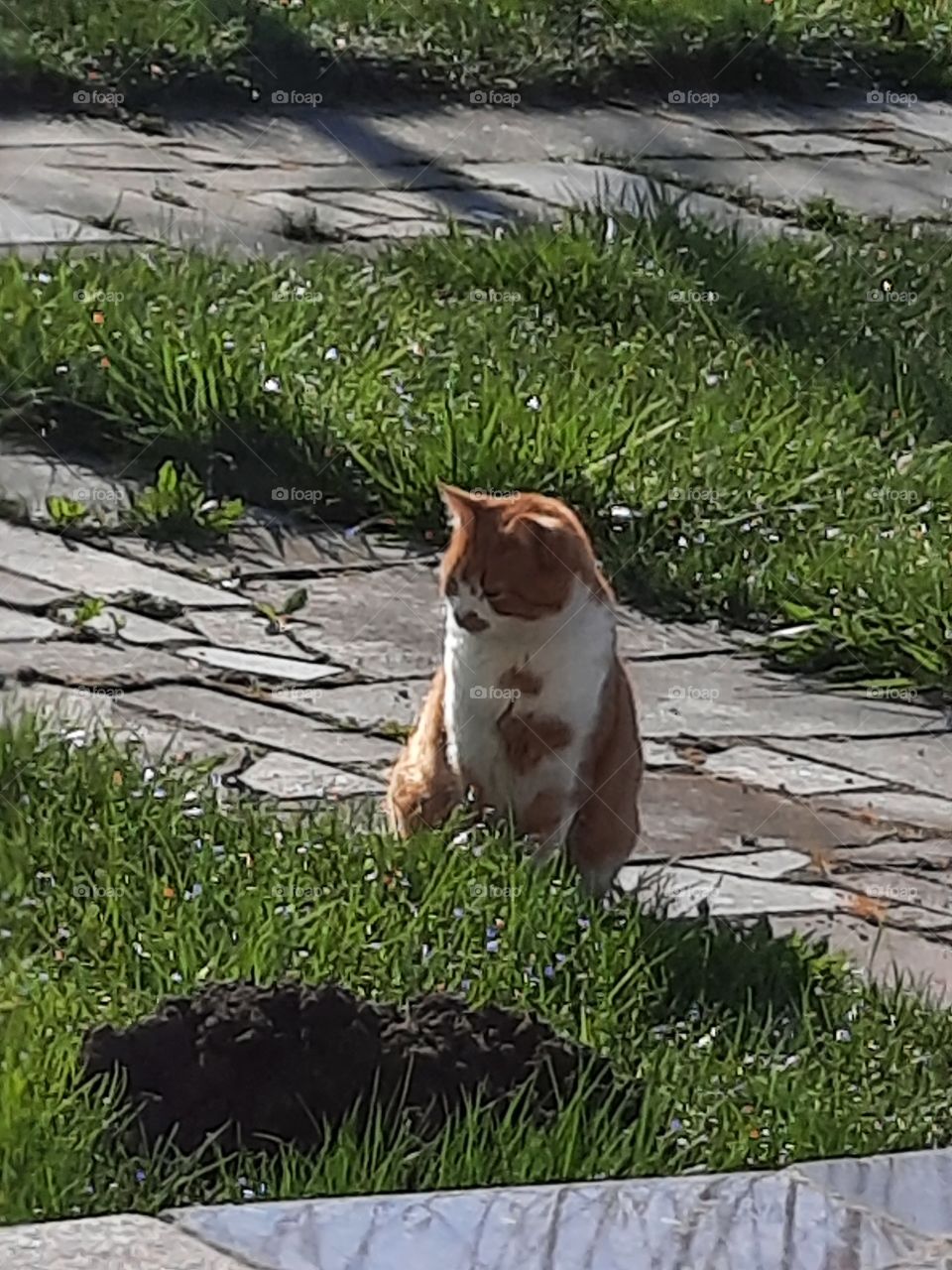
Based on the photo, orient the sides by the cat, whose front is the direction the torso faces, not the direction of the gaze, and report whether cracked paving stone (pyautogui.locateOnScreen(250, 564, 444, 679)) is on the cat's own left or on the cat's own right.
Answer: on the cat's own right

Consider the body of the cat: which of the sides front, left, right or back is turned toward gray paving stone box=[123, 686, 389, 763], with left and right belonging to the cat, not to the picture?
right

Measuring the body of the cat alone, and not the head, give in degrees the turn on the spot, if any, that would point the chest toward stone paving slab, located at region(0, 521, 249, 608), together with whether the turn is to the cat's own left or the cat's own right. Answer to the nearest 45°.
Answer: approximately 90° to the cat's own right

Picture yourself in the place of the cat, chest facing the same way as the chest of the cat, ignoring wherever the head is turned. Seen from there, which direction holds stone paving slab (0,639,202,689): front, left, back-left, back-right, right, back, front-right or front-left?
right

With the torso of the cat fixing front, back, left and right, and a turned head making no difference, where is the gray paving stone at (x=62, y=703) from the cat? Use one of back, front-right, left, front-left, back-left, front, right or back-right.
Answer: right

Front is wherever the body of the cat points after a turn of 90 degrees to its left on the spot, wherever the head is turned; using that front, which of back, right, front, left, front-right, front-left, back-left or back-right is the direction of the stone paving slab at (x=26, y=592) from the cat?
back

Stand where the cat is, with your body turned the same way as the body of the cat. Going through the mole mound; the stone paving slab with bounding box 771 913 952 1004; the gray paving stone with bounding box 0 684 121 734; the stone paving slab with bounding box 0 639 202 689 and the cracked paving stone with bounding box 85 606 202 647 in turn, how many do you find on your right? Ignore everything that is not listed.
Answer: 3

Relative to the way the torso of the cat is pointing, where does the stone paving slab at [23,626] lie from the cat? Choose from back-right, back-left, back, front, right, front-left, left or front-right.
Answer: right

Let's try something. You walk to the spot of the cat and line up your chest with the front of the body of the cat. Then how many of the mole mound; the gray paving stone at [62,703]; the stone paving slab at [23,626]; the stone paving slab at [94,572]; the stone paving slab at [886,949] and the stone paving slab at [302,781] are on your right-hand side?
4

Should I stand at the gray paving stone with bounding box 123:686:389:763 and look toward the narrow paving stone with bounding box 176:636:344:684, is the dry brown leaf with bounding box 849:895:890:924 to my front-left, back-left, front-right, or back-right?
back-right

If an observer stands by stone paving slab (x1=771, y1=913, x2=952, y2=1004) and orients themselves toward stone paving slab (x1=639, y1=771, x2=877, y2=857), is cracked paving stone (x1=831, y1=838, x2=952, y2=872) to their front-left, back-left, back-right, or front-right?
front-right

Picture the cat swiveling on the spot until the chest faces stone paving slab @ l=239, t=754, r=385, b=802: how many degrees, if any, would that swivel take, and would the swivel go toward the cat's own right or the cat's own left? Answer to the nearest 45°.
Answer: approximately 90° to the cat's own right
